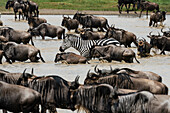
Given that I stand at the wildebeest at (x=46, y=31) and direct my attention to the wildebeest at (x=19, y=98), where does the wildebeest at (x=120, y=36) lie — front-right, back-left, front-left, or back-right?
front-left

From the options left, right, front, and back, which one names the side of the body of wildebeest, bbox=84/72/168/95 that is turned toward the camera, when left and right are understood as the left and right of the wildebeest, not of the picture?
left

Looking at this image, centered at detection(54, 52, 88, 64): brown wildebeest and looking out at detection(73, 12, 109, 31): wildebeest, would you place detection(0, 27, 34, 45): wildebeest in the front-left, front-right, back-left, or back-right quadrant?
front-left

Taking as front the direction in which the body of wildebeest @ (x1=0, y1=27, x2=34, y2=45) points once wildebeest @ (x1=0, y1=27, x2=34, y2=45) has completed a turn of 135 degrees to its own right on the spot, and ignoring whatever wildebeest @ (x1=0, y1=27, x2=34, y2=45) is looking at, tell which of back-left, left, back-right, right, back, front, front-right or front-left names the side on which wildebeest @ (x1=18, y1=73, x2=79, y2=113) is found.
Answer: back-right

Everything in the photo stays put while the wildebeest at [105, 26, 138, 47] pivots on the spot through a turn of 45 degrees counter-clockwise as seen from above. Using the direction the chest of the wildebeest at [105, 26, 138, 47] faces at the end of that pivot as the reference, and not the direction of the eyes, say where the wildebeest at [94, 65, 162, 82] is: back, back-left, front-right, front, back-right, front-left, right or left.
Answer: front-left

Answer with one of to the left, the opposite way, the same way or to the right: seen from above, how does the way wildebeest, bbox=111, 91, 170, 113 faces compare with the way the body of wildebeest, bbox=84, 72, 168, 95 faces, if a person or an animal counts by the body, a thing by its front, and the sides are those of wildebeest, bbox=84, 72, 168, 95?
the same way

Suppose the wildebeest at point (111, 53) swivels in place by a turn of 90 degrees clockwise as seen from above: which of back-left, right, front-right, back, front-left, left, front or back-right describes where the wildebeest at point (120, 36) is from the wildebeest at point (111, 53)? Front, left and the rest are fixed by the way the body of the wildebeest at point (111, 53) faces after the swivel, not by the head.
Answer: front

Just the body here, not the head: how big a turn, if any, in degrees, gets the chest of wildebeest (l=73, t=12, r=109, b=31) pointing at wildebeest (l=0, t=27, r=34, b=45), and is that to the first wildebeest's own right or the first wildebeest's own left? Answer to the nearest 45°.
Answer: approximately 45° to the first wildebeest's own left

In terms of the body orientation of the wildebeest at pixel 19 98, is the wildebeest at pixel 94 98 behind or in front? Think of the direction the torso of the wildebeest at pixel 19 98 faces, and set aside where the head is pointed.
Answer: behind

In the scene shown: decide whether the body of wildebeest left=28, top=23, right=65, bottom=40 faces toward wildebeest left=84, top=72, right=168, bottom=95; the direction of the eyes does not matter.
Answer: no

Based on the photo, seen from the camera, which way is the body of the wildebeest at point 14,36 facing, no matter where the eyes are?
to the viewer's left

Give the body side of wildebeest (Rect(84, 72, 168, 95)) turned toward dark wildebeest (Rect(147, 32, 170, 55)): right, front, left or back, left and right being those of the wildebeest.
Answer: right

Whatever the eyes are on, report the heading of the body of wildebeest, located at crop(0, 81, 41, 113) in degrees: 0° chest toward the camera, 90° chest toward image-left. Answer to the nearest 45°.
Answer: approximately 90°

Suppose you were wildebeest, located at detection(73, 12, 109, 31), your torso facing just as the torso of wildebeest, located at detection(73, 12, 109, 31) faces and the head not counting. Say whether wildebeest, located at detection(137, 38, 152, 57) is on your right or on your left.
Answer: on your left

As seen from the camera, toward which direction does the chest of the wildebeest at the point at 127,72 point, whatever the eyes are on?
to the viewer's left
